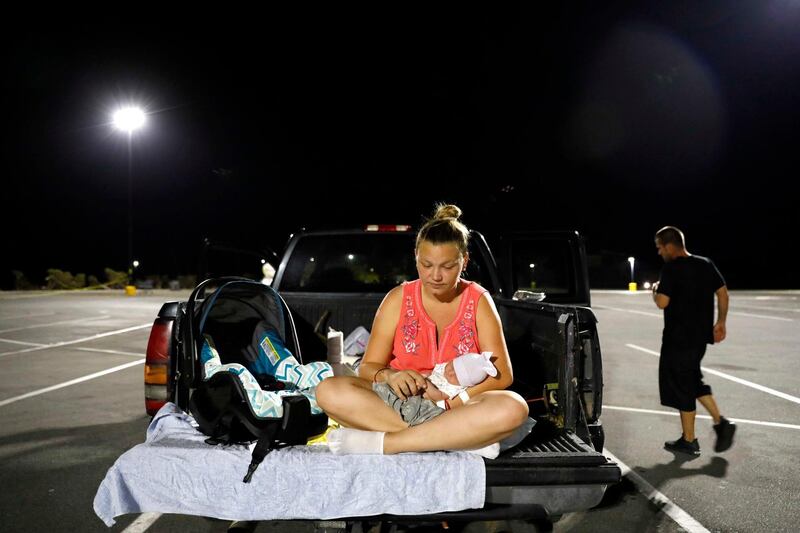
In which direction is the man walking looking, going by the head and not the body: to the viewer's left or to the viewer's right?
to the viewer's left

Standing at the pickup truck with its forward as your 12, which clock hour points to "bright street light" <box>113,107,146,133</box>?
The bright street light is roughly at 11 o'clock from the pickup truck.

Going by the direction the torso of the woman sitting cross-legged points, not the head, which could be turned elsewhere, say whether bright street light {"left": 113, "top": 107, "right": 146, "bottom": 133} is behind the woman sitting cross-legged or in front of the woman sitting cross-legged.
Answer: behind

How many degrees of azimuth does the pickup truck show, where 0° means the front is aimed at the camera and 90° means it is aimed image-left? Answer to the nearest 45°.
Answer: approximately 180°

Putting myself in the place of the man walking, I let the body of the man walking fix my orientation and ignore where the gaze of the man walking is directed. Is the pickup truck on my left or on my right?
on my left

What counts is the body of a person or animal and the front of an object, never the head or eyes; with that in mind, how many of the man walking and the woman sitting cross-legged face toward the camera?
1

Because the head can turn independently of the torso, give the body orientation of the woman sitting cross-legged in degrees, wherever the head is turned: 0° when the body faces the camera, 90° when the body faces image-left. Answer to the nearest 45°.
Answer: approximately 0°

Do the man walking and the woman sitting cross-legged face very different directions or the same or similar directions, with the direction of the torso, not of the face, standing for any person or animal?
very different directions

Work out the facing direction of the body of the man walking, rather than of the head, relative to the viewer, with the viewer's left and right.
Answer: facing away from the viewer and to the left of the viewer
